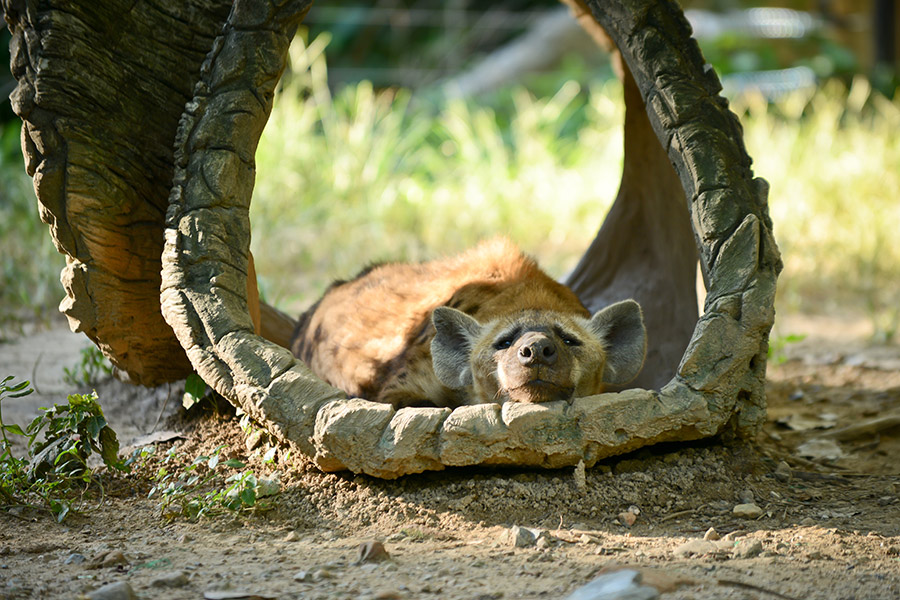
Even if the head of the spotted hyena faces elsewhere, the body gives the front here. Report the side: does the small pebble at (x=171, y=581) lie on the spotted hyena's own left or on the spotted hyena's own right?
on the spotted hyena's own right

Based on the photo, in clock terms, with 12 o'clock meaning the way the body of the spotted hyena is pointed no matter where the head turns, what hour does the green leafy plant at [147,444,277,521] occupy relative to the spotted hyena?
The green leafy plant is roughly at 3 o'clock from the spotted hyena.

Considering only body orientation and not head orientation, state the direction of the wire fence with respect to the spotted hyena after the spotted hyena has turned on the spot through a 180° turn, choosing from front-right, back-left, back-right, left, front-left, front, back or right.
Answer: front-right

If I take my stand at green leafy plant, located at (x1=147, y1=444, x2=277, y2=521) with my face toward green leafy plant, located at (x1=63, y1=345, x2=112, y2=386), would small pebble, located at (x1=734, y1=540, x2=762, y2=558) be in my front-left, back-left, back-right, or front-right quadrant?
back-right

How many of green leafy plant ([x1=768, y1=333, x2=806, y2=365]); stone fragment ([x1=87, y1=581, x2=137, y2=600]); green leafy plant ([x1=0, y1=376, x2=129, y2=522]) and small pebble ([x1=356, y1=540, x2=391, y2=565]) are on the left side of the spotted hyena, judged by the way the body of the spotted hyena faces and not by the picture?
1

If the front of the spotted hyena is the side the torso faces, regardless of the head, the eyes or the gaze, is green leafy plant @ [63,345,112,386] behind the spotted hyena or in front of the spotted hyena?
behind

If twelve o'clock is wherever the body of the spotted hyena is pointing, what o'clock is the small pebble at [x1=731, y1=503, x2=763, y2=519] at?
The small pebble is roughly at 12 o'clock from the spotted hyena.

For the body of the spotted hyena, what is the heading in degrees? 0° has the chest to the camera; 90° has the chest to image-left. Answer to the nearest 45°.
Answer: approximately 315°

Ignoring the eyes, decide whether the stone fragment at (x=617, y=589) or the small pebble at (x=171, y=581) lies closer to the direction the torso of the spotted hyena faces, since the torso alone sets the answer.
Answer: the stone fragment

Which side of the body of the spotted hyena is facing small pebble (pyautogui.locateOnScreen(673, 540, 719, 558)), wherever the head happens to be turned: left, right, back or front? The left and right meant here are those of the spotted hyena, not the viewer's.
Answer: front

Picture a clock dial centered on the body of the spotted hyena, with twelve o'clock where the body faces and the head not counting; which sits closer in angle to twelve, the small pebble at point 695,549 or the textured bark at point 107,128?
the small pebble

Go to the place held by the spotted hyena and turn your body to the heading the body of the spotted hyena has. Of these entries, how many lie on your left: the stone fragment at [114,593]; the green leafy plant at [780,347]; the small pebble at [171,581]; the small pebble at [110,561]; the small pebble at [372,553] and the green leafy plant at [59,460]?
1

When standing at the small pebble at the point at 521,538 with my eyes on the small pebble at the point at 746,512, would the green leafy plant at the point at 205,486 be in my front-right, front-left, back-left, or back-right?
back-left

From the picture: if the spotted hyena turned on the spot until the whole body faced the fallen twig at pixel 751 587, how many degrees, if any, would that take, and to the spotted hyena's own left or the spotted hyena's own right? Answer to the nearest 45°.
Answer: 0° — it already faces it

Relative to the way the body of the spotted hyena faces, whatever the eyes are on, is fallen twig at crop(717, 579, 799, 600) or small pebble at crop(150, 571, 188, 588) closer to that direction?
the fallen twig

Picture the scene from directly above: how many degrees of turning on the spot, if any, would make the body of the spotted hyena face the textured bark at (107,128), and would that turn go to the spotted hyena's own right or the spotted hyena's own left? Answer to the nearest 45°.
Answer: approximately 90° to the spotted hyena's own right

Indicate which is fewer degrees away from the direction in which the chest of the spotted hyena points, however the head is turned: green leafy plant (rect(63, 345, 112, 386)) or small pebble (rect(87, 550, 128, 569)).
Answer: the small pebble

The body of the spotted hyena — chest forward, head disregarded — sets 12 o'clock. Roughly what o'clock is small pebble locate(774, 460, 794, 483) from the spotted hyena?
The small pebble is roughly at 11 o'clock from the spotted hyena.

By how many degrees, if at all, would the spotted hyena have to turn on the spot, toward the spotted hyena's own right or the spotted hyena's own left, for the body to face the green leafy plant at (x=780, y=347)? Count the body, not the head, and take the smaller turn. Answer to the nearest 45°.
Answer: approximately 90° to the spotted hyena's own left
